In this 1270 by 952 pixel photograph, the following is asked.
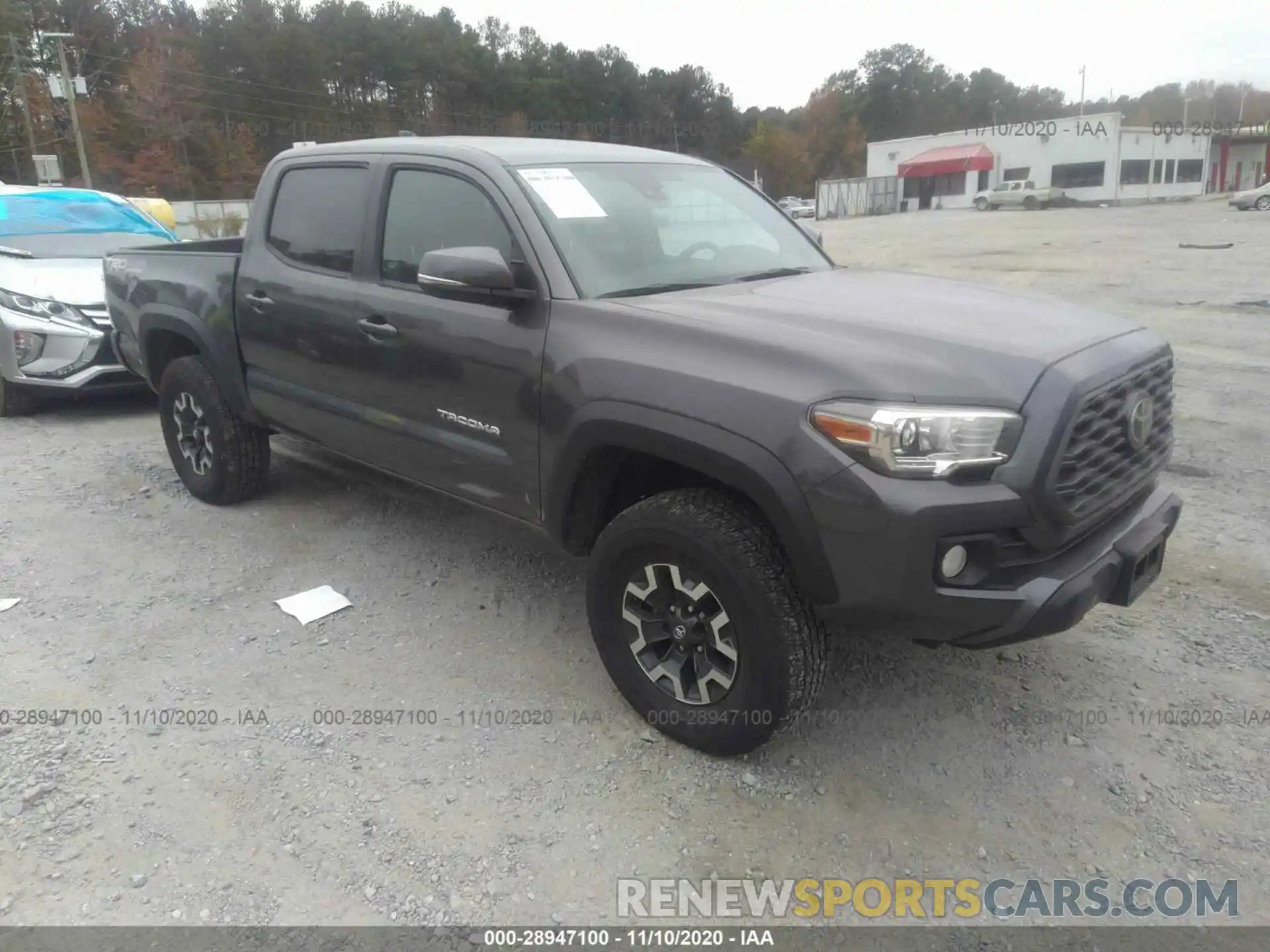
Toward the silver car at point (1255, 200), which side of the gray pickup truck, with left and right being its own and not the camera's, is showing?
left

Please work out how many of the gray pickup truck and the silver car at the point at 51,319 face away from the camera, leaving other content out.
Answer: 0

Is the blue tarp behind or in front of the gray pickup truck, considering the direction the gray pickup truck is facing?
behind

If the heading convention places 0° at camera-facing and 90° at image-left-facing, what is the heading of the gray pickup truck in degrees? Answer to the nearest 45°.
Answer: approximately 315°

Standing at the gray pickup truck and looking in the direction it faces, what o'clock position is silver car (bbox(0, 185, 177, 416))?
The silver car is roughly at 6 o'clock from the gray pickup truck.
